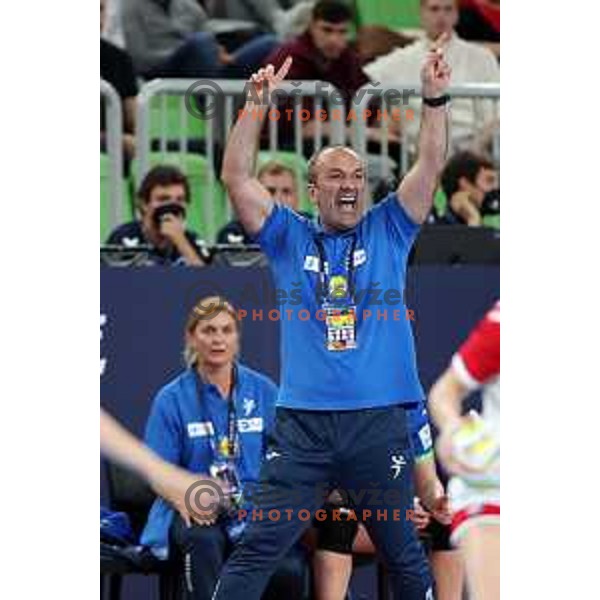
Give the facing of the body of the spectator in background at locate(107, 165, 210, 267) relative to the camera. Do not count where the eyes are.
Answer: toward the camera

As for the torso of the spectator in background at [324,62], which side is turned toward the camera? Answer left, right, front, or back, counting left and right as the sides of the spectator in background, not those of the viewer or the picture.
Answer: front

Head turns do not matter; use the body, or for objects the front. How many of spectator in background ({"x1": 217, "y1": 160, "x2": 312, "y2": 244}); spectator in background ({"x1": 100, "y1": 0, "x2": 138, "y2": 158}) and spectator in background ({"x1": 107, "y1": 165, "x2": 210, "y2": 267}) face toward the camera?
3

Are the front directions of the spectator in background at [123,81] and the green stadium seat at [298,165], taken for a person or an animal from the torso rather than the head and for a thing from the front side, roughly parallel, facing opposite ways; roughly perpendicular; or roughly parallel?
roughly parallel

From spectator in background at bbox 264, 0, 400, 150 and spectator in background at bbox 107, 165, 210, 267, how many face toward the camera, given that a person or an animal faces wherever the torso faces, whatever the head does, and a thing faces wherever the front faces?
2

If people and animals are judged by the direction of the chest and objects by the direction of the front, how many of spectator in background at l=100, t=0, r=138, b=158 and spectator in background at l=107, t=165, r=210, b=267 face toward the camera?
2

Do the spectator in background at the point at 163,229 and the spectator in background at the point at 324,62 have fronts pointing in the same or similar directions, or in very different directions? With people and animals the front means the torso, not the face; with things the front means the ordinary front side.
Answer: same or similar directions

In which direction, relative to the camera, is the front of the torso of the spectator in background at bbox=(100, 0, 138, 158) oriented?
toward the camera
